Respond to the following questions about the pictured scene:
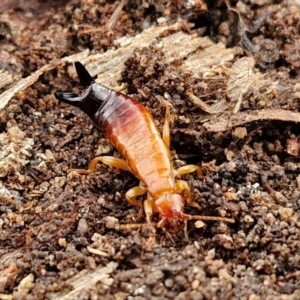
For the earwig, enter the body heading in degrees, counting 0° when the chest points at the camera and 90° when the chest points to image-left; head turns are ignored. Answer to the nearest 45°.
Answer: approximately 315°

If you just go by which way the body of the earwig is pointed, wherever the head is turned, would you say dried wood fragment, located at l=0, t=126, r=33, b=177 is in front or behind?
behind
